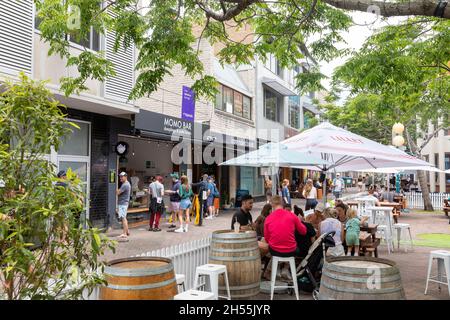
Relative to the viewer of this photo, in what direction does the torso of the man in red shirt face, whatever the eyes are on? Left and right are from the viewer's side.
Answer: facing away from the viewer

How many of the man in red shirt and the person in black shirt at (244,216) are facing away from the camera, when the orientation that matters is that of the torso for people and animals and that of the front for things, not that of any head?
1

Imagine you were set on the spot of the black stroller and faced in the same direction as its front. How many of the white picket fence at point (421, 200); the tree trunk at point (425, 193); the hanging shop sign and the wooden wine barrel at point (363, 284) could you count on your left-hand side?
1

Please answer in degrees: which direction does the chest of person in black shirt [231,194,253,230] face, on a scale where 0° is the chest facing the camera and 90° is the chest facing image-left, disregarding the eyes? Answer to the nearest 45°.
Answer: approximately 315°

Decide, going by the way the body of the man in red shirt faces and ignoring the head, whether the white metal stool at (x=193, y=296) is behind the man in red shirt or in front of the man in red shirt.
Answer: behind

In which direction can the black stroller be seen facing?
to the viewer's left

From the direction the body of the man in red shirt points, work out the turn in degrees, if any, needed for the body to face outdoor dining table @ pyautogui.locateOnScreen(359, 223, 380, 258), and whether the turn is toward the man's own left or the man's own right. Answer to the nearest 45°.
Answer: approximately 45° to the man's own right

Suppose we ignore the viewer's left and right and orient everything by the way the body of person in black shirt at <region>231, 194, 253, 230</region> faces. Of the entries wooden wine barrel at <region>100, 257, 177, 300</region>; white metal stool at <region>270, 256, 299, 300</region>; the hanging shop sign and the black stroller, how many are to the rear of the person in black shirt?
1

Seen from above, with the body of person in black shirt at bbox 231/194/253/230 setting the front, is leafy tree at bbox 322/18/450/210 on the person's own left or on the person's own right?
on the person's own left

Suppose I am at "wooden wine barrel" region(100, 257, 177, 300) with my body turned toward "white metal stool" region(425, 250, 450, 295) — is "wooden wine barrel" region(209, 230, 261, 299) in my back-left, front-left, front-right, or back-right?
front-left
